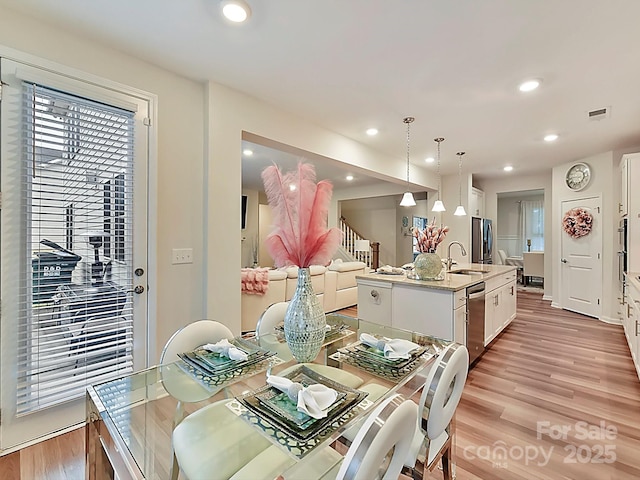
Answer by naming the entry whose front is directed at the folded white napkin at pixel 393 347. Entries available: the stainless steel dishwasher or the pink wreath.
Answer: the pink wreath

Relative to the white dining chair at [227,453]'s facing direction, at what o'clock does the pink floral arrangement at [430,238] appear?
The pink floral arrangement is roughly at 9 o'clock from the white dining chair.

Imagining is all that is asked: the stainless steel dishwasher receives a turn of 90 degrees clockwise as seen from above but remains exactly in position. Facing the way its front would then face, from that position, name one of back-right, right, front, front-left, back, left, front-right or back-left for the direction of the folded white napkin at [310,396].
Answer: front

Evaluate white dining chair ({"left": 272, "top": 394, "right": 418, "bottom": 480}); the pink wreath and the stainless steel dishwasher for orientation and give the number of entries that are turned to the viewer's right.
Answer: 1

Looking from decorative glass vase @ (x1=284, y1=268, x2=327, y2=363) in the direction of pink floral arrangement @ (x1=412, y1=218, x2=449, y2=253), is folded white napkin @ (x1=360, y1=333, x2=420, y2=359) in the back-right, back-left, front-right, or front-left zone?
front-right

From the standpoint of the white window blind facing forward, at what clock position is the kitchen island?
The kitchen island is roughly at 11 o'clock from the white window blind.

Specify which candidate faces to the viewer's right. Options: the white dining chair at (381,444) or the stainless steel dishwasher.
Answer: the stainless steel dishwasher

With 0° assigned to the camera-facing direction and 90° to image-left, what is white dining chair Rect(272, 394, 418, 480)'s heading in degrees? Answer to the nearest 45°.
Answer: approximately 135°

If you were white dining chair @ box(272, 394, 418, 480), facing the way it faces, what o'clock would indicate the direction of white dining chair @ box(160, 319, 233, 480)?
white dining chair @ box(160, 319, 233, 480) is roughly at 12 o'clock from white dining chair @ box(272, 394, 418, 480).

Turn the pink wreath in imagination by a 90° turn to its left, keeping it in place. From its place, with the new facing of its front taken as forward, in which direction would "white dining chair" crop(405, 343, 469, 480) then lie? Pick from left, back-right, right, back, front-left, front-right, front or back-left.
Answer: right

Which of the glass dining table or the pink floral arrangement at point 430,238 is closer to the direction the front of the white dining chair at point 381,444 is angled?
the glass dining table

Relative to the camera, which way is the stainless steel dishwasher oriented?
to the viewer's right

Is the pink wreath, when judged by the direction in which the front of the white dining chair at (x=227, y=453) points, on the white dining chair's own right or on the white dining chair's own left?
on the white dining chair's own left

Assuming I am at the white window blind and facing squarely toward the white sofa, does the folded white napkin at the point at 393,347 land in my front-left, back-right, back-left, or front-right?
front-right

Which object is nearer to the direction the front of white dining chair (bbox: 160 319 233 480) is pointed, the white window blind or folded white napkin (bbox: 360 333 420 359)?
the folded white napkin

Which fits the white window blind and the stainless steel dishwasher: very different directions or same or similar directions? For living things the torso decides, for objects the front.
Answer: same or similar directions

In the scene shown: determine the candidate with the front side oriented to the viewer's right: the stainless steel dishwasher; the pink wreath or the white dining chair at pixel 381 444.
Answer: the stainless steel dishwasher

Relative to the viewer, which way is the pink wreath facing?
toward the camera
